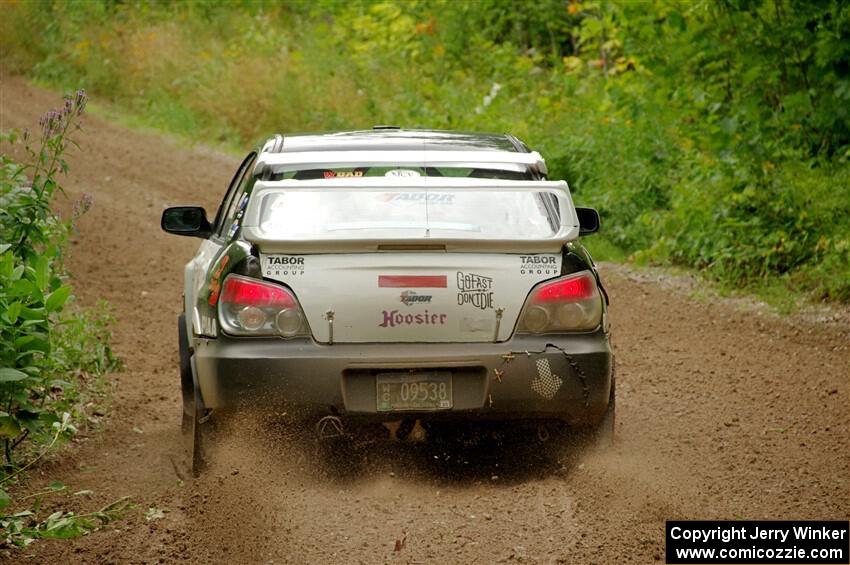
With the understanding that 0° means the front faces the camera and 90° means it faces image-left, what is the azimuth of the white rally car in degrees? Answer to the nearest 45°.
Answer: approximately 180°

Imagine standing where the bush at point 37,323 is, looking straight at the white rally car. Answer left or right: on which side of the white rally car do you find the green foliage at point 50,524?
right

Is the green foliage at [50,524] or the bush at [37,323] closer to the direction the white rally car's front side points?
the bush

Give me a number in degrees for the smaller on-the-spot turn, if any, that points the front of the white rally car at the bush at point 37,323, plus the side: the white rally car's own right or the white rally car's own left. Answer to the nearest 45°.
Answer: approximately 135° to the white rally car's own left

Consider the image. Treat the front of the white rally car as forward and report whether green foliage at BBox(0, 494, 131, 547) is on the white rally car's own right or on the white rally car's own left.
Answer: on the white rally car's own left

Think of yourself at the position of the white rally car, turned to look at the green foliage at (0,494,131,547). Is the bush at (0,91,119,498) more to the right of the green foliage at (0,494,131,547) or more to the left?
right
